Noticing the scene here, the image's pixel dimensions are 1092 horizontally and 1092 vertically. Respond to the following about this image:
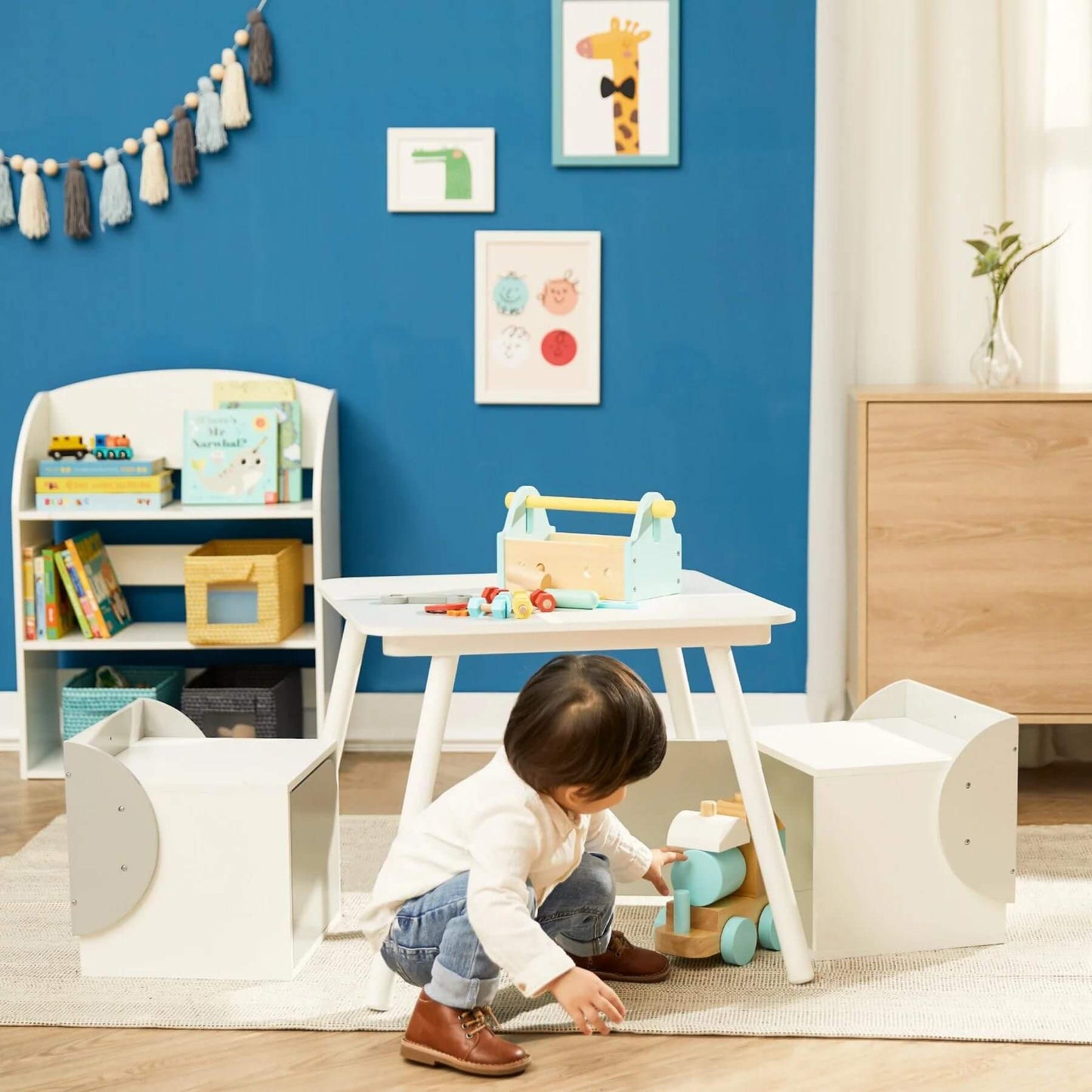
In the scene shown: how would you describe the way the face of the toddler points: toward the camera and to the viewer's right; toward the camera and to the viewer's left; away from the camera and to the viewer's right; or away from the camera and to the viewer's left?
away from the camera and to the viewer's right

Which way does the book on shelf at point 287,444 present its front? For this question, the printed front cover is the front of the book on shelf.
toward the camera

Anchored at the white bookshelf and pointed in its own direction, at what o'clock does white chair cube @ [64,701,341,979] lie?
The white chair cube is roughly at 12 o'clock from the white bookshelf.

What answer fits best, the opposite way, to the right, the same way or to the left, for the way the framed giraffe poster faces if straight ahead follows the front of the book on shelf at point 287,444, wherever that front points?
the same way

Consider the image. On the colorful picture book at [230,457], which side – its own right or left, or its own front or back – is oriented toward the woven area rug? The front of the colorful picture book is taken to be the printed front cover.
front

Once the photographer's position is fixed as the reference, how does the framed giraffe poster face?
facing the viewer

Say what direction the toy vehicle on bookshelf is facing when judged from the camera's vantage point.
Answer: facing to the right of the viewer

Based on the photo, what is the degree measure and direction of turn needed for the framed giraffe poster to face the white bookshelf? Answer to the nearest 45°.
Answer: approximately 90° to its right

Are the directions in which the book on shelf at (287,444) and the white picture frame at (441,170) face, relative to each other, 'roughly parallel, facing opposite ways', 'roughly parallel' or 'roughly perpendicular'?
roughly parallel

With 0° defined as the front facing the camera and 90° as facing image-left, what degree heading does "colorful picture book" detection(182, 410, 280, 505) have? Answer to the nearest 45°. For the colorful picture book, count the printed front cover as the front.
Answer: approximately 0°

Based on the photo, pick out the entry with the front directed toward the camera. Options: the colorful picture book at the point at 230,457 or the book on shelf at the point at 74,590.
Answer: the colorful picture book
